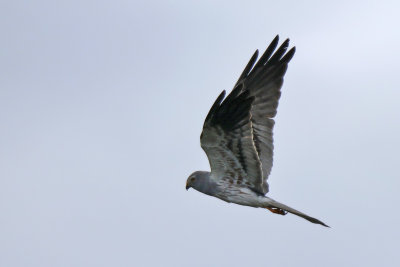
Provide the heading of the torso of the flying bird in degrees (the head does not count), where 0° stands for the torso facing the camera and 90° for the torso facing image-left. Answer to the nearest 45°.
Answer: approximately 90°
